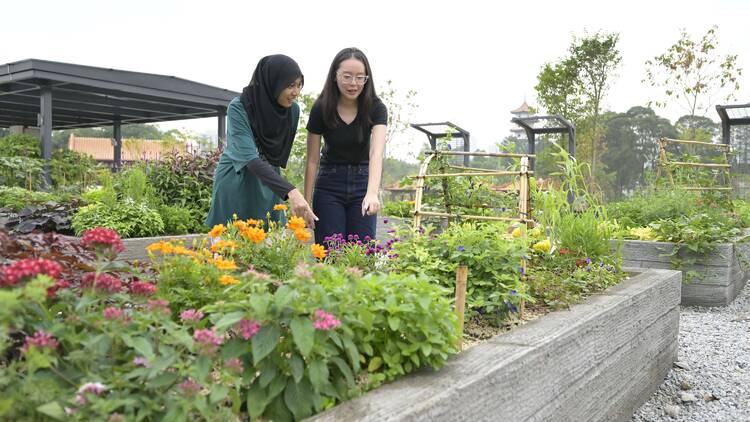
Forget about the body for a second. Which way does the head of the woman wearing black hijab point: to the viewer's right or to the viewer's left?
to the viewer's right

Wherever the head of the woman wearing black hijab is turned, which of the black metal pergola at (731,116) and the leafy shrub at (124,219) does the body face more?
the black metal pergola

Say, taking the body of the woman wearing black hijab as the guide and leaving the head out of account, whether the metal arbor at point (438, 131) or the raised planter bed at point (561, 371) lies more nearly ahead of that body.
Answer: the raised planter bed

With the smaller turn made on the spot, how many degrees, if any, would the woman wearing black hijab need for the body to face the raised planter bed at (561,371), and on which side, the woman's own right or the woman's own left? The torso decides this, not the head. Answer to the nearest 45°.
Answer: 0° — they already face it

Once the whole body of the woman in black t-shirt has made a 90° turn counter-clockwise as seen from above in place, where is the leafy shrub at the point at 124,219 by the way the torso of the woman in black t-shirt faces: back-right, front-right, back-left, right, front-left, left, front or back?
back-left

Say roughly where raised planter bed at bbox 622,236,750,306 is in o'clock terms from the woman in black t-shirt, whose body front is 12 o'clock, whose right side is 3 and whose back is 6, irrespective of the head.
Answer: The raised planter bed is roughly at 8 o'clock from the woman in black t-shirt.

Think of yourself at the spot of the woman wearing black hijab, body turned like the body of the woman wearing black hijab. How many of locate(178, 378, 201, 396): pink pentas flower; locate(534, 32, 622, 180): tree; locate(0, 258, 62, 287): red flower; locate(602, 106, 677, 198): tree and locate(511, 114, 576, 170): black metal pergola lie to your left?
3

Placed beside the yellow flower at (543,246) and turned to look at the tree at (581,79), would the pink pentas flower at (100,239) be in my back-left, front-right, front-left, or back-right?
back-left

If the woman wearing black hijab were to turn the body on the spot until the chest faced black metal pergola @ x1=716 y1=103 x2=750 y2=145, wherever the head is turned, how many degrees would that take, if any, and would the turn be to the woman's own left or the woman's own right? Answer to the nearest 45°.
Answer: approximately 90° to the woman's own left

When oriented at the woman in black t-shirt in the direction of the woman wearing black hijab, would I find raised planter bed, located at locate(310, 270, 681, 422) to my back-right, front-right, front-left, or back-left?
back-left

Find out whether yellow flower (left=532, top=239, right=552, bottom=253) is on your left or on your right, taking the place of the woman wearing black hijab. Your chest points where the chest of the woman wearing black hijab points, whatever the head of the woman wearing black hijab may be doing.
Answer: on your left

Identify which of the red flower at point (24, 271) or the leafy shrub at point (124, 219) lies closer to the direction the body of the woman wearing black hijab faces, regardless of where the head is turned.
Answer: the red flower

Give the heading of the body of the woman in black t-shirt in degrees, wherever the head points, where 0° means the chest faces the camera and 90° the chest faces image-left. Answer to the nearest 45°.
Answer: approximately 0°

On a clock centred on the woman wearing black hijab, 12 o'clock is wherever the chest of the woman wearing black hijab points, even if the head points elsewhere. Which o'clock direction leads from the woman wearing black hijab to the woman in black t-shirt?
The woman in black t-shirt is roughly at 10 o'clock from the woman wearing black hijab.
